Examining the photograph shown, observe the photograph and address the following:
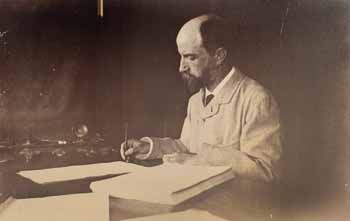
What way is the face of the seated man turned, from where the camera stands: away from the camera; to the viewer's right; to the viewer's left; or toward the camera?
to the viewer's left

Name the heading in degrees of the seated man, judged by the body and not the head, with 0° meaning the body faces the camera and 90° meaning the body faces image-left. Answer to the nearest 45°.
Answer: approximately 45°
